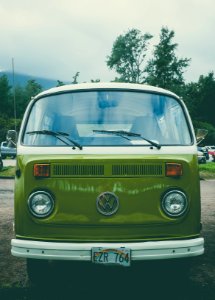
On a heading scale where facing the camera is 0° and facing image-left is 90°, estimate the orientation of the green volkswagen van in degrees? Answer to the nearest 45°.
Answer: approximately 0°
